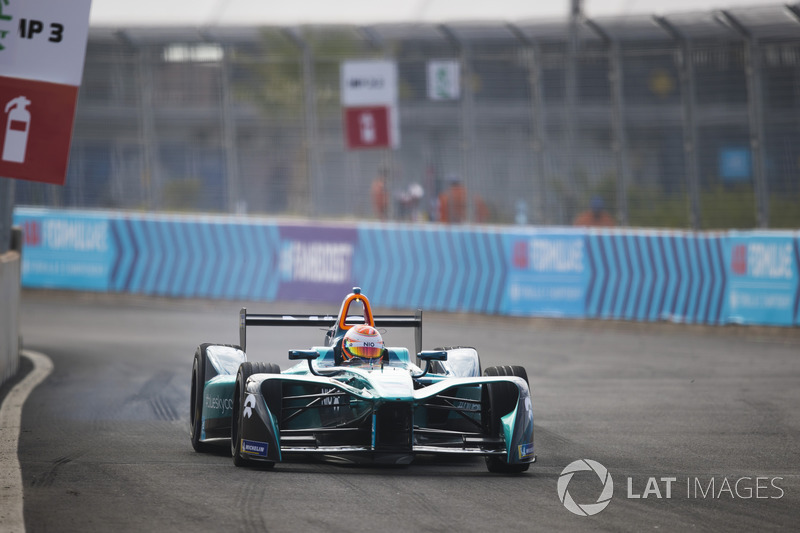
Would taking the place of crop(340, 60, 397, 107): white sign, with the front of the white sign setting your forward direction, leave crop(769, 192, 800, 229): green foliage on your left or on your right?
on your left

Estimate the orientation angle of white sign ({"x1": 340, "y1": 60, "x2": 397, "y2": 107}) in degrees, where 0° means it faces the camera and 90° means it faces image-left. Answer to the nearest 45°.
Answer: approximately 0°

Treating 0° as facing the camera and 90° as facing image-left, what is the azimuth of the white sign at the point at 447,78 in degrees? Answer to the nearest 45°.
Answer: approximately 0°

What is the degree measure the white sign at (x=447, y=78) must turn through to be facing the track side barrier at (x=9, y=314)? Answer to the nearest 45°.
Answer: approximately 45° to its right

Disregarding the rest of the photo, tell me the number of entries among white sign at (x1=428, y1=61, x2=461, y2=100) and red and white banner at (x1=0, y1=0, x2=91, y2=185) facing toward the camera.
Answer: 2
